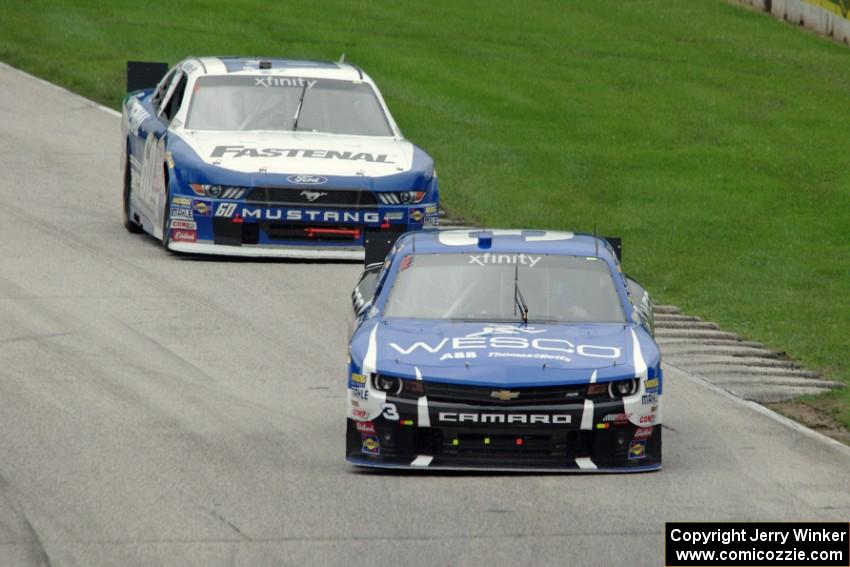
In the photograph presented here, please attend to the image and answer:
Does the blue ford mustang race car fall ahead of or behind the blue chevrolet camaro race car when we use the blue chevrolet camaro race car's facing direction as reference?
behind

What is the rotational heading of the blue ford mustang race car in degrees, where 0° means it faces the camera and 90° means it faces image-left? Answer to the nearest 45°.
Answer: approximately 0°

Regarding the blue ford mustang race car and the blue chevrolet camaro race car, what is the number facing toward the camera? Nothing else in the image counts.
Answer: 2

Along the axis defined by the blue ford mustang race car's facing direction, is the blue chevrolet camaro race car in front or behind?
in front

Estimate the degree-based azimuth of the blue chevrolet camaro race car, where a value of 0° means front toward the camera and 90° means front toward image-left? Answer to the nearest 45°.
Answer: approximately 0°
